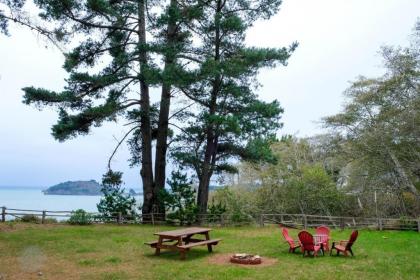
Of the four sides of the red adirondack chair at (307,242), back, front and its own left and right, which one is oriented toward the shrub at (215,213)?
left

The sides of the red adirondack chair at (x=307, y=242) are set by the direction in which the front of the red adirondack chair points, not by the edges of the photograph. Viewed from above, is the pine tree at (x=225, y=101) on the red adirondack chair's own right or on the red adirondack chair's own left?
on the red adirondack chair's own left

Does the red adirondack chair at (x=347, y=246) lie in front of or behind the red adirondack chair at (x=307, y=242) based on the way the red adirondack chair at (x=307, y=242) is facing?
in front

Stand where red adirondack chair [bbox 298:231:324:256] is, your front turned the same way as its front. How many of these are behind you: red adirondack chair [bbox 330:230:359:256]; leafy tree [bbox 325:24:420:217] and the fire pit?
1

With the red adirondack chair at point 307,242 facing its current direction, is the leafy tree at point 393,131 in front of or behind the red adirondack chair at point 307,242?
in front

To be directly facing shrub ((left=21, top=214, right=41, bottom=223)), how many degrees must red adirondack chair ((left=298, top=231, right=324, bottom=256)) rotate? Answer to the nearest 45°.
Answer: approximately 90° to its left

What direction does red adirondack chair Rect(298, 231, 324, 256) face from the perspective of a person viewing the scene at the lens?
facing away from the viewer and to the right of the viewer

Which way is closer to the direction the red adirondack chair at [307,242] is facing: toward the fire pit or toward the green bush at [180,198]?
the green bush

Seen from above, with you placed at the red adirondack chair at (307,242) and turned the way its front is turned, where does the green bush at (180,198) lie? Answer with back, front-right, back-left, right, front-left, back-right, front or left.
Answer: left

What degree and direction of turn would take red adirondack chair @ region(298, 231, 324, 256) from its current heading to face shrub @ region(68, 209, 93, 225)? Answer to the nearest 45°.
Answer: approximately 90° to its left
